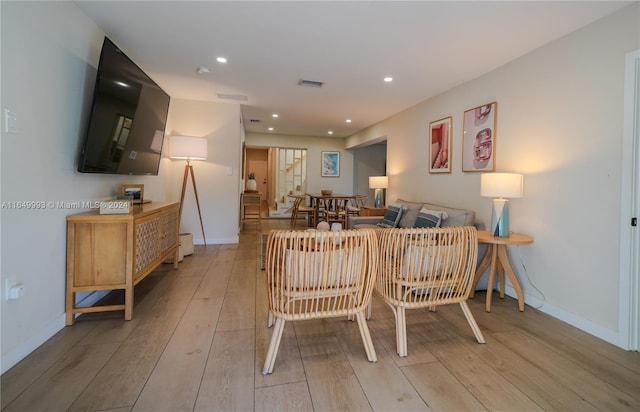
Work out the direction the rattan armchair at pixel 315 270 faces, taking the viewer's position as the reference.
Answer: facing away from the viewer

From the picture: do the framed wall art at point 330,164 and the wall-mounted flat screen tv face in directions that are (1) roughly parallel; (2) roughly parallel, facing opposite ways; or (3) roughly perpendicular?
roughly perpendicular

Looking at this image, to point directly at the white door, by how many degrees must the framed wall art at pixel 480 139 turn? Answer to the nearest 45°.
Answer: approximately 90° to its left

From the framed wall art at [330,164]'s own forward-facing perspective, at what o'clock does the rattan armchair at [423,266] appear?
The rattan armchair is roughly at 12 o'clock from the framed wall art.

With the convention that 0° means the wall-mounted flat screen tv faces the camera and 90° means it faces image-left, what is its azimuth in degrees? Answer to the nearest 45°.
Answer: approximately 315°

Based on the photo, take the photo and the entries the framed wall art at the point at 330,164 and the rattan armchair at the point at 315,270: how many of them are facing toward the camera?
1

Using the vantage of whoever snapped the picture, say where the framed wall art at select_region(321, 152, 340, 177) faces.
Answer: facing the viewer

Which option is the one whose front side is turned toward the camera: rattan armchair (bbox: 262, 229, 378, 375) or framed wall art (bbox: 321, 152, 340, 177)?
the framed wall art

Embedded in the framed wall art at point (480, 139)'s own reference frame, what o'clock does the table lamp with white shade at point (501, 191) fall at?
The table lamp with white shade is roughly at 10 o'clock from the framed wall art.

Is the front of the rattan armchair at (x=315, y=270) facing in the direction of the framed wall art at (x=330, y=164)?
yes

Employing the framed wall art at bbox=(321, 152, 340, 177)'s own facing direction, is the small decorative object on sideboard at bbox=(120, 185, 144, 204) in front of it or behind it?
in front

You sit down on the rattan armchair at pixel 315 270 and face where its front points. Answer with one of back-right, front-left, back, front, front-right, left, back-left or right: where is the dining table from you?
front

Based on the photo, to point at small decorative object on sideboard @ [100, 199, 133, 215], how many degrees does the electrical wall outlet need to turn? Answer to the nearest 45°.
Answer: approximately 90° to its left

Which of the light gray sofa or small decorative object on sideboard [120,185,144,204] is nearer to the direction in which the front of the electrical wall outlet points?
the light gray sofa

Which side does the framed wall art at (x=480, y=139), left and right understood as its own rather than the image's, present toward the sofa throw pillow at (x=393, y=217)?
right

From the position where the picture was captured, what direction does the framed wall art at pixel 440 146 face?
facing the viewer and to the left of the viewer

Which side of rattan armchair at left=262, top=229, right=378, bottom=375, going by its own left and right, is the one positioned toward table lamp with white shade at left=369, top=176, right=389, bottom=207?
front

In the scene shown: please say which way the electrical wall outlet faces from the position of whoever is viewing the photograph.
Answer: facing the viewer and to the right of the viewer
